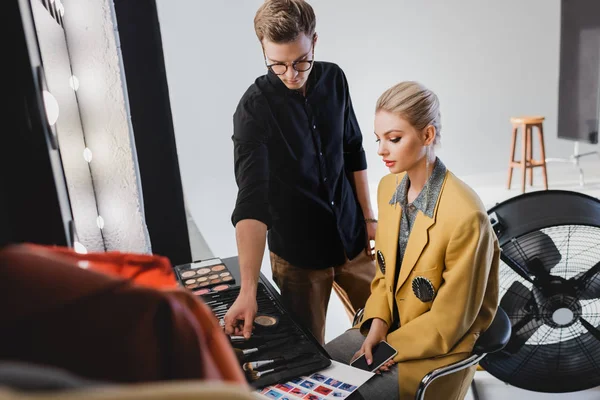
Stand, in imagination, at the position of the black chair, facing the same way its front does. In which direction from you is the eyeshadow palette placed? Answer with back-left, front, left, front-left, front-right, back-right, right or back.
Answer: front-right

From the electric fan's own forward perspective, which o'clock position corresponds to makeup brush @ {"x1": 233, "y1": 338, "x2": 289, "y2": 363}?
The makeup brush is roughly at 1 o'clock from the electric fan.

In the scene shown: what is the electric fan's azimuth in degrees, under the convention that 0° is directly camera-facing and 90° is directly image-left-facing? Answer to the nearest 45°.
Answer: approximately 0°

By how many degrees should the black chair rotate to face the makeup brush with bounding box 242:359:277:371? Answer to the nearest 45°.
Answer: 0° — it already faces it

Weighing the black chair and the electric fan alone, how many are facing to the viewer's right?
0

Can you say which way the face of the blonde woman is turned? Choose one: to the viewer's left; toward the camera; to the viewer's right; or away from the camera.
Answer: to the viewer's left

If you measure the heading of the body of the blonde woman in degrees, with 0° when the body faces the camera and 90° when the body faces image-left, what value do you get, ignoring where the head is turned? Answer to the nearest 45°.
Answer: approximately 45°

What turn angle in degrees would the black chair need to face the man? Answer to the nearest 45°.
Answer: approximately 90° to its right

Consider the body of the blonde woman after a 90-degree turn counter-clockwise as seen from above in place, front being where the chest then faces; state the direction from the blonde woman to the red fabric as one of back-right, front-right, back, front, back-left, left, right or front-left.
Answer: front-right

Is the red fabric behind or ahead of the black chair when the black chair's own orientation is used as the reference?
ahead
